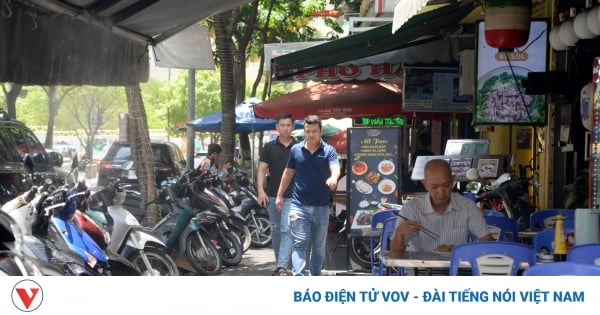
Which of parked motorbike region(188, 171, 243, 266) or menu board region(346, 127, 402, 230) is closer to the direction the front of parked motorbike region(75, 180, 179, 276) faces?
the menu board

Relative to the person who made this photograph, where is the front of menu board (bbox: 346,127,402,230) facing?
facing the viewer

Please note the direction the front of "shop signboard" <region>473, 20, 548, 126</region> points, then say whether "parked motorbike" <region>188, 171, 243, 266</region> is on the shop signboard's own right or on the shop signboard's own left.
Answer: on the shop signboard's own right

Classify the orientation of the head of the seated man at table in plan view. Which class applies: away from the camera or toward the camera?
toward the camera

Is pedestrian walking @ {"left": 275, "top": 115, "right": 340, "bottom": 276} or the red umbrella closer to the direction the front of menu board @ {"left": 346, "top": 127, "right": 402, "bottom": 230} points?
the pedestrian walking

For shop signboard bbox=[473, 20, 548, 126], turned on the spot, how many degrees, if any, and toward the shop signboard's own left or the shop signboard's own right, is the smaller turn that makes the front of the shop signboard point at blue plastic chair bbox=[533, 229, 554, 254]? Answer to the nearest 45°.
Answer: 0° — it already faces it

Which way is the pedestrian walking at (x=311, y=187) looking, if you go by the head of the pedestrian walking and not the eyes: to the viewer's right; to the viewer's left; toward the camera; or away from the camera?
toward the camera

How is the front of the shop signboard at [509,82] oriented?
toward the camera

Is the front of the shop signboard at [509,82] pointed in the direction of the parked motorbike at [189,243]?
no

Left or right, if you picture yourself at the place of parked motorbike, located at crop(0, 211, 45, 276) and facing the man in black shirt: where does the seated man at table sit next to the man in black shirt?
right

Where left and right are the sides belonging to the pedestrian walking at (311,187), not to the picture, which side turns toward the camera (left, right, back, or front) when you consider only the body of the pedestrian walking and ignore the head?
front

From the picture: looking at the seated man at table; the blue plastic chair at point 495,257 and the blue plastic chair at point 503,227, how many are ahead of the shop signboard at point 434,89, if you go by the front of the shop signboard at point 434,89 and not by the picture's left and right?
3
